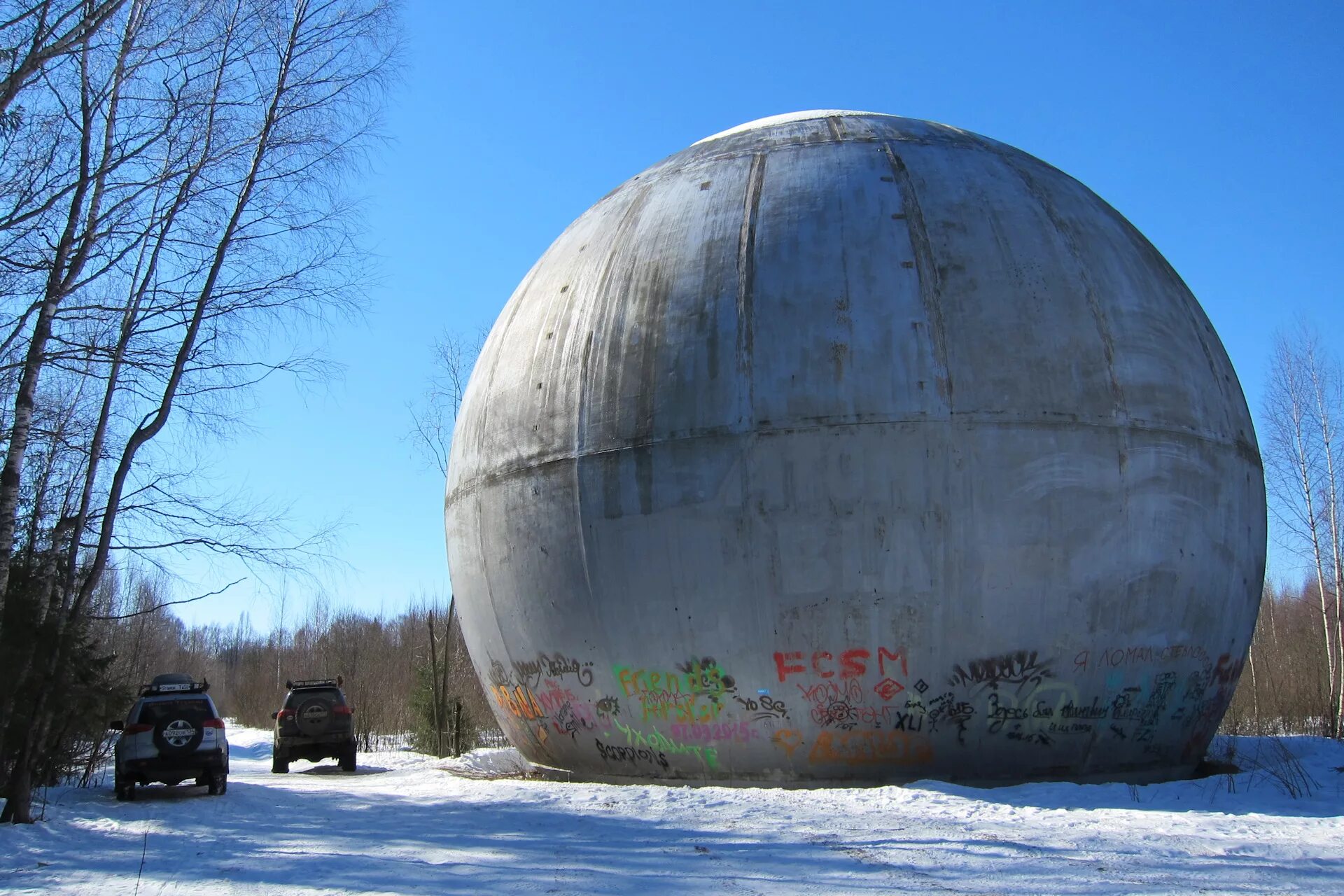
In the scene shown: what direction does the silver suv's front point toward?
away from the camera

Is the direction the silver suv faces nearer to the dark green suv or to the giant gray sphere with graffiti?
the dark green suv

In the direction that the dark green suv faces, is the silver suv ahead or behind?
behind

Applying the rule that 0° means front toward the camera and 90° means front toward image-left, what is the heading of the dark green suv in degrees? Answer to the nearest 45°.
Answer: approximately 180°

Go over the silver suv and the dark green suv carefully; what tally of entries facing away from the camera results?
2
